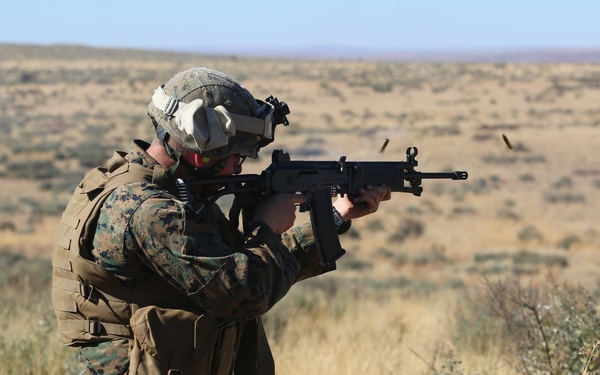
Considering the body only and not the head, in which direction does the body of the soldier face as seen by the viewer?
to the viewer's right
